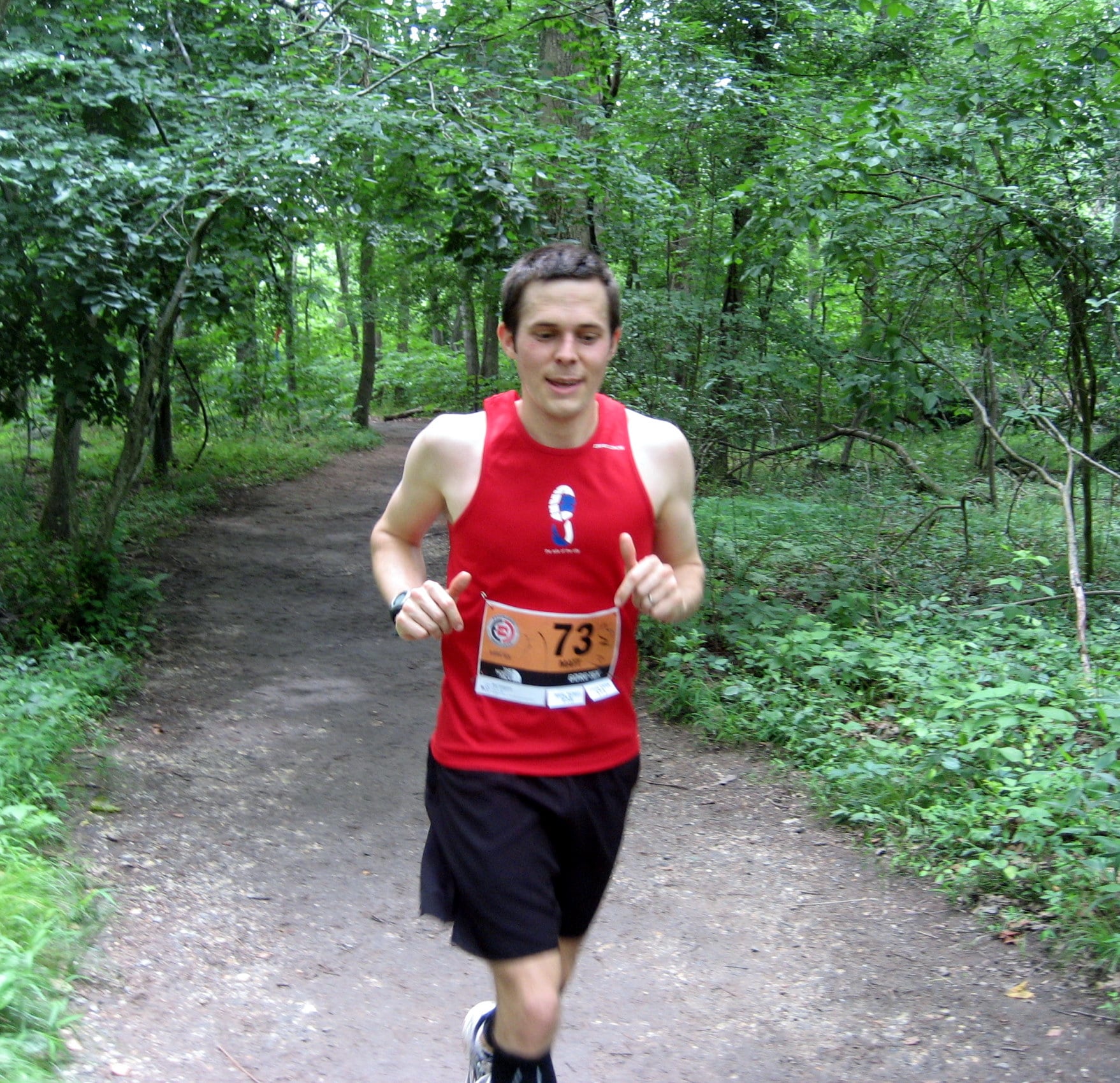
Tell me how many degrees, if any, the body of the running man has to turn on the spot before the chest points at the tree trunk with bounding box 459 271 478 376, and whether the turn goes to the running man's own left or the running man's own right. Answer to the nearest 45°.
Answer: approximately 180°

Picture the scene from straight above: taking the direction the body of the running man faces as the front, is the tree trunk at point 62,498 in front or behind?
behind

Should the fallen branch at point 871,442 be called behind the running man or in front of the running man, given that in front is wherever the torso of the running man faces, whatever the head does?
behind

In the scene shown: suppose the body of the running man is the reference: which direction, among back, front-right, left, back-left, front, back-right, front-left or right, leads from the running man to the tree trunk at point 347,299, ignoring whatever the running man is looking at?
back

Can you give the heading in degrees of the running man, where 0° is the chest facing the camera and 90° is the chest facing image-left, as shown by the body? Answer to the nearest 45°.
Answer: approximately 0°

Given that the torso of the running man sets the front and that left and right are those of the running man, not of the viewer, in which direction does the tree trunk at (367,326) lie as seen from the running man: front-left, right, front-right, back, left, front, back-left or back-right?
back

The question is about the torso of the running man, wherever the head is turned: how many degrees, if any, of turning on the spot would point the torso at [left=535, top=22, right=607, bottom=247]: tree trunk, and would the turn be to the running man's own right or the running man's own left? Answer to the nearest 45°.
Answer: approximately 180°
